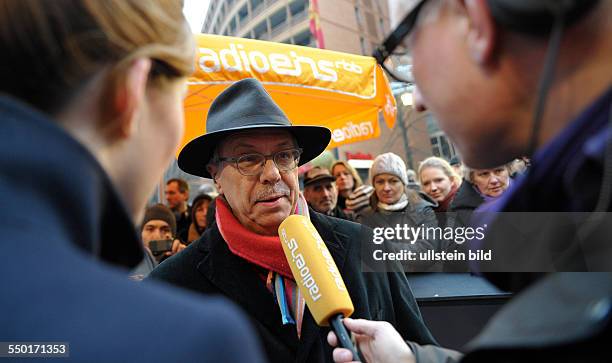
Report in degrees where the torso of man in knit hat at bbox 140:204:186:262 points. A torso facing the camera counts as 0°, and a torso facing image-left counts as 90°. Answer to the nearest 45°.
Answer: approximately 0°

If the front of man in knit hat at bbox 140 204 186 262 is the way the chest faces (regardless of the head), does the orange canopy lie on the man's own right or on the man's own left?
on the man's own left

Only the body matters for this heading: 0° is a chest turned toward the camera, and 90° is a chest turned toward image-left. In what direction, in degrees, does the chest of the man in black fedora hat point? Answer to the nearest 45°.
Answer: approximately 315°

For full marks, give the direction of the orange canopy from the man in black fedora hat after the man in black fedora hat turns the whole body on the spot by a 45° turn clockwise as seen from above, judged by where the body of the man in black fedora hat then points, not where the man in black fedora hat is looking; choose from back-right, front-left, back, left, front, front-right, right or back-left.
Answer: back

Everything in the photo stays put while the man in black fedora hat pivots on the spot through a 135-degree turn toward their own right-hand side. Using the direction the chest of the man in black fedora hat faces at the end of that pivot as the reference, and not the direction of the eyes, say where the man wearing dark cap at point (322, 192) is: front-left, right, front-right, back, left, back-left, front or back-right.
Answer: right
